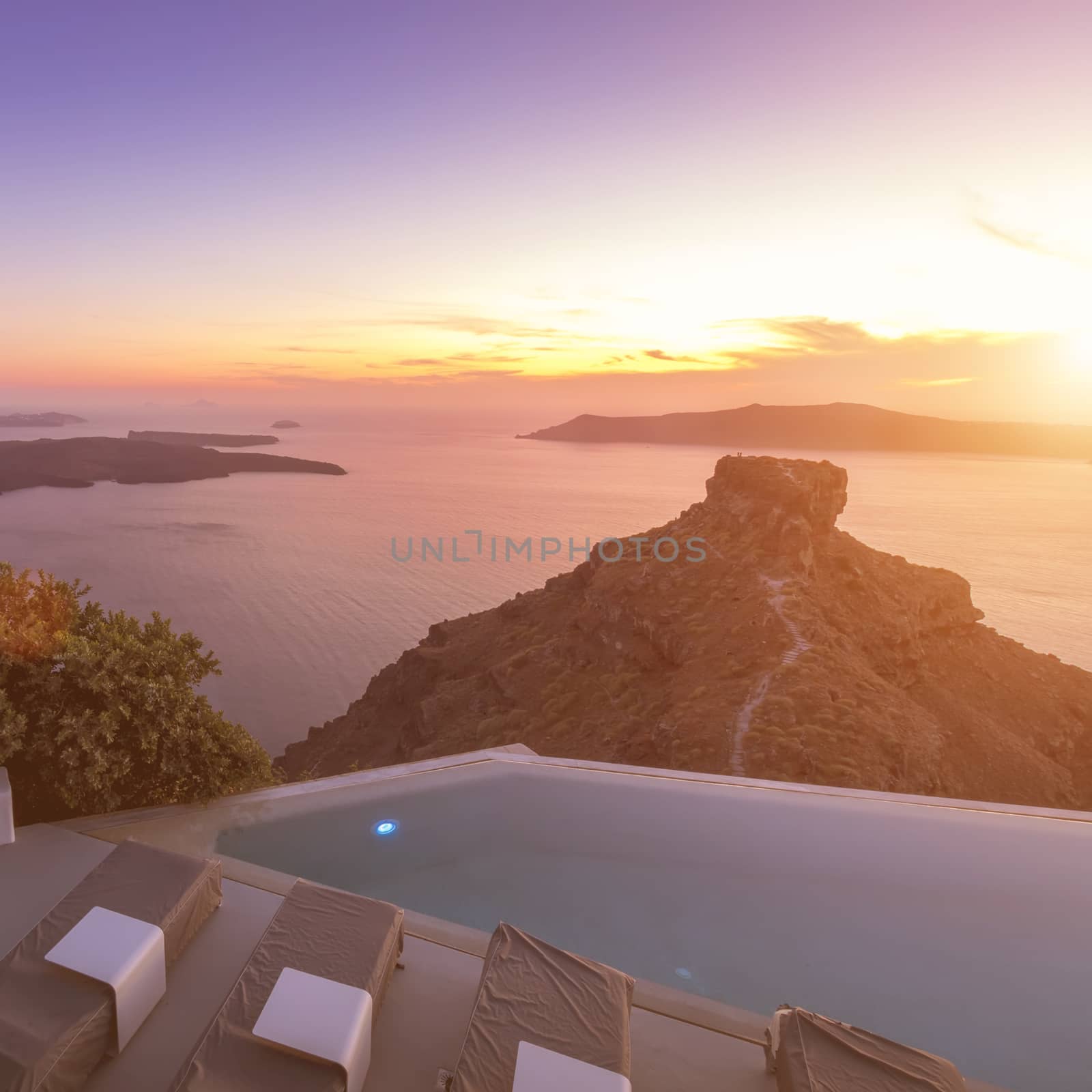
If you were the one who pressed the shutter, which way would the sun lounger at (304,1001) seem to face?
facing away from the viewer and to the right of the viewer

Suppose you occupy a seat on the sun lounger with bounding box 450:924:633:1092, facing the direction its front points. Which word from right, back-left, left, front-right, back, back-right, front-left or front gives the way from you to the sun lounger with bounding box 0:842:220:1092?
left

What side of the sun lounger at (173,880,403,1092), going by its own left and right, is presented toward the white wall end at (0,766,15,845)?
left

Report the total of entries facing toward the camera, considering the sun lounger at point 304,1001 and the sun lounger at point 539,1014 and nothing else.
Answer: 0

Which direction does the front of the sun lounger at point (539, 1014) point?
away from the camera

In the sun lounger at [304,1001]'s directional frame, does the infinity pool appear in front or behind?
in front

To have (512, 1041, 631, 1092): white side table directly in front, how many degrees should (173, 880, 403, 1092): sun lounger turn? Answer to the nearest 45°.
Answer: approximately 90° to its right

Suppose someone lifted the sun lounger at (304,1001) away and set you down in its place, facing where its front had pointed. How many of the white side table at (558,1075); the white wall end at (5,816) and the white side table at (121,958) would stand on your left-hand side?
2

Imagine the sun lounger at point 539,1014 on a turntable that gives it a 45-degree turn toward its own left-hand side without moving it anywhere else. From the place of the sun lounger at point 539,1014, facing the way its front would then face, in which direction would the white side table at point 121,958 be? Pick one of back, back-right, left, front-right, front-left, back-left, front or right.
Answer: front-left

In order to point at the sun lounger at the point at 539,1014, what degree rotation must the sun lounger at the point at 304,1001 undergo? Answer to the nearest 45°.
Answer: approximately 45° to its right

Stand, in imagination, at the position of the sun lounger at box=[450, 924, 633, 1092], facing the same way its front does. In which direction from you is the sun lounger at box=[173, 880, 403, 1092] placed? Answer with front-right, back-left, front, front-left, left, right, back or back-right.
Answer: left

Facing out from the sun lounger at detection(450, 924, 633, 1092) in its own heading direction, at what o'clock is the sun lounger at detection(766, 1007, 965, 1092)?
the sun lounger at detection(766, 1007, 965, 1092) is roughly at 3 o'clock from the sun lounger at detection(450, 924, 633, 1092).

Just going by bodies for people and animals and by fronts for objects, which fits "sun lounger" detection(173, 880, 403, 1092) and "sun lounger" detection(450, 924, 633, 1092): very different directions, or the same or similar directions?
same or similar directions

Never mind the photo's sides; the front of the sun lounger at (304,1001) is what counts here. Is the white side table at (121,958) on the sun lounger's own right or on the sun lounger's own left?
on the sun lounger's own left

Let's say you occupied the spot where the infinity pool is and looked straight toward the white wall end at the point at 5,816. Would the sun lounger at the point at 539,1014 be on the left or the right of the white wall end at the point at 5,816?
left

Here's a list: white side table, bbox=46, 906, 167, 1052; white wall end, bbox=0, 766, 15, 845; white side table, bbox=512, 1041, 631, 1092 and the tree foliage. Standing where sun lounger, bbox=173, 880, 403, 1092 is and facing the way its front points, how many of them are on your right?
1
